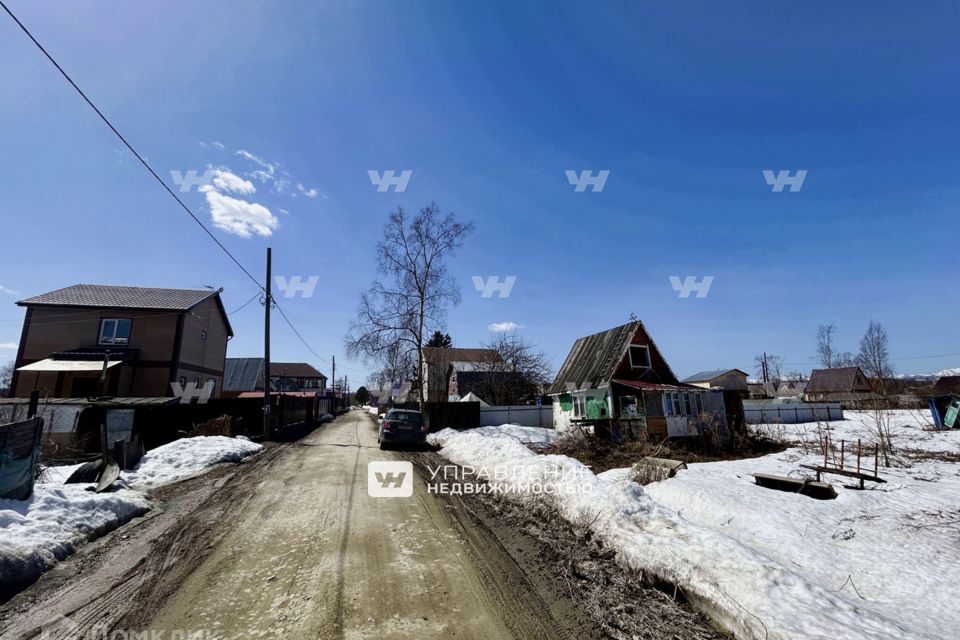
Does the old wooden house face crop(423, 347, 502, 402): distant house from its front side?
no

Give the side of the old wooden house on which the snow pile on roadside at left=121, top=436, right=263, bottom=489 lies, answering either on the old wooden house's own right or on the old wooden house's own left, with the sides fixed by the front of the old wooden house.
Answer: on the old wooden house's own right

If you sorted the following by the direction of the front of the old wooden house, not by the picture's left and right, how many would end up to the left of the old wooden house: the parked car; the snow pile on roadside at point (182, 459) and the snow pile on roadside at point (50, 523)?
0

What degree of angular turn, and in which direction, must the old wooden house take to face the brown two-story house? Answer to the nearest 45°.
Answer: approximately 135° to its right

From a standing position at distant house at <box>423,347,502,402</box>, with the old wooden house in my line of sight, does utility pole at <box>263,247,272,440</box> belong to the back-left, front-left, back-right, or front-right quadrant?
front-right

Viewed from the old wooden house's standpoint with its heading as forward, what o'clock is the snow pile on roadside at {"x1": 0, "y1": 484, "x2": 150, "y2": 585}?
The snow pile on roadside is roughly at 2 o'clock from the old wooden house.

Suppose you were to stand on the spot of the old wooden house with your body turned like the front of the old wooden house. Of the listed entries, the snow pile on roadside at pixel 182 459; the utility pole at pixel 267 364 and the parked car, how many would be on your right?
3

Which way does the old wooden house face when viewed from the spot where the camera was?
facing the viewer and to the right of the viewer

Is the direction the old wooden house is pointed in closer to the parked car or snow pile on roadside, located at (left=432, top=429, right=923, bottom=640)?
the snow pile on roadside

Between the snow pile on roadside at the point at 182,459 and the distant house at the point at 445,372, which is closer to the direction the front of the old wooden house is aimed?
the snow pile on roadside

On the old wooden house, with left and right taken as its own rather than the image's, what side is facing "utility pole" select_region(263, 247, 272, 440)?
right

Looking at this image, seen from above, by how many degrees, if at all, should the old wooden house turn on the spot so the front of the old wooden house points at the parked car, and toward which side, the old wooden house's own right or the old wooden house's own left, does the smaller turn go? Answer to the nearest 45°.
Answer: approximately 90° to the old wooden house's own right

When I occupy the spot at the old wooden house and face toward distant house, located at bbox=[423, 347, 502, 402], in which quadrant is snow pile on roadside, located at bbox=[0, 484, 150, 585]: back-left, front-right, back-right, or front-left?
back-left
